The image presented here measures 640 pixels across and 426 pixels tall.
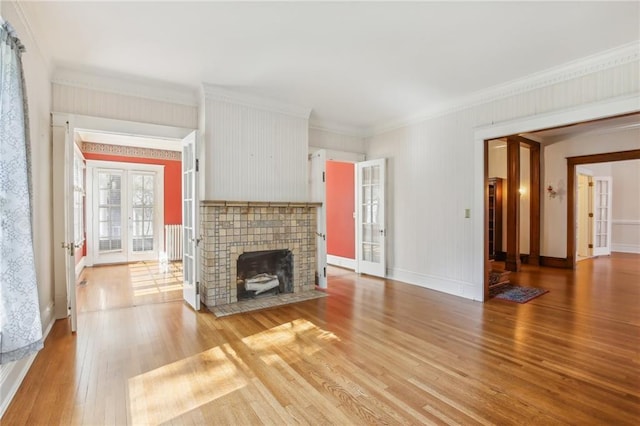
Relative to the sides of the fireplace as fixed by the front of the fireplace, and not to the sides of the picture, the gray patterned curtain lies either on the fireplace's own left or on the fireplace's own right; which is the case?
on the fireplace's own right

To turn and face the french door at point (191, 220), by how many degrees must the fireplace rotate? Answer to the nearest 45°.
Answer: approximately 135° to its right

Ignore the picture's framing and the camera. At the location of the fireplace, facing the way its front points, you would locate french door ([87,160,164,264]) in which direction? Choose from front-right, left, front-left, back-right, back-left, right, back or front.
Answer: back

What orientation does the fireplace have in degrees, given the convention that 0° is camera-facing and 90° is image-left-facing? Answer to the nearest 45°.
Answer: approximately 315°

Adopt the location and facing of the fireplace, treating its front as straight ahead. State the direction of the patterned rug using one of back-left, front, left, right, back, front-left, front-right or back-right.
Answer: front-left

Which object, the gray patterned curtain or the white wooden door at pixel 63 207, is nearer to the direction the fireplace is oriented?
the gray patterned curtain

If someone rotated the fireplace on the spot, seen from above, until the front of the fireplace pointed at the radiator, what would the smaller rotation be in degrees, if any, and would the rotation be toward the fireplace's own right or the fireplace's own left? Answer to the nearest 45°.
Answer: approximately 180°

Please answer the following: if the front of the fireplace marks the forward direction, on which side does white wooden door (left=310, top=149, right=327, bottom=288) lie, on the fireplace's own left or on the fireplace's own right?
on the fireplace's own left

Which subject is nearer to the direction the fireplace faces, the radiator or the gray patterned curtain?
the gray patterned curtain

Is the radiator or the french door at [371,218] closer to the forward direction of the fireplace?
the french door

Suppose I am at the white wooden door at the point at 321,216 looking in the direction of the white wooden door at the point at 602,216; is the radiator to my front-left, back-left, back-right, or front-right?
back-left
